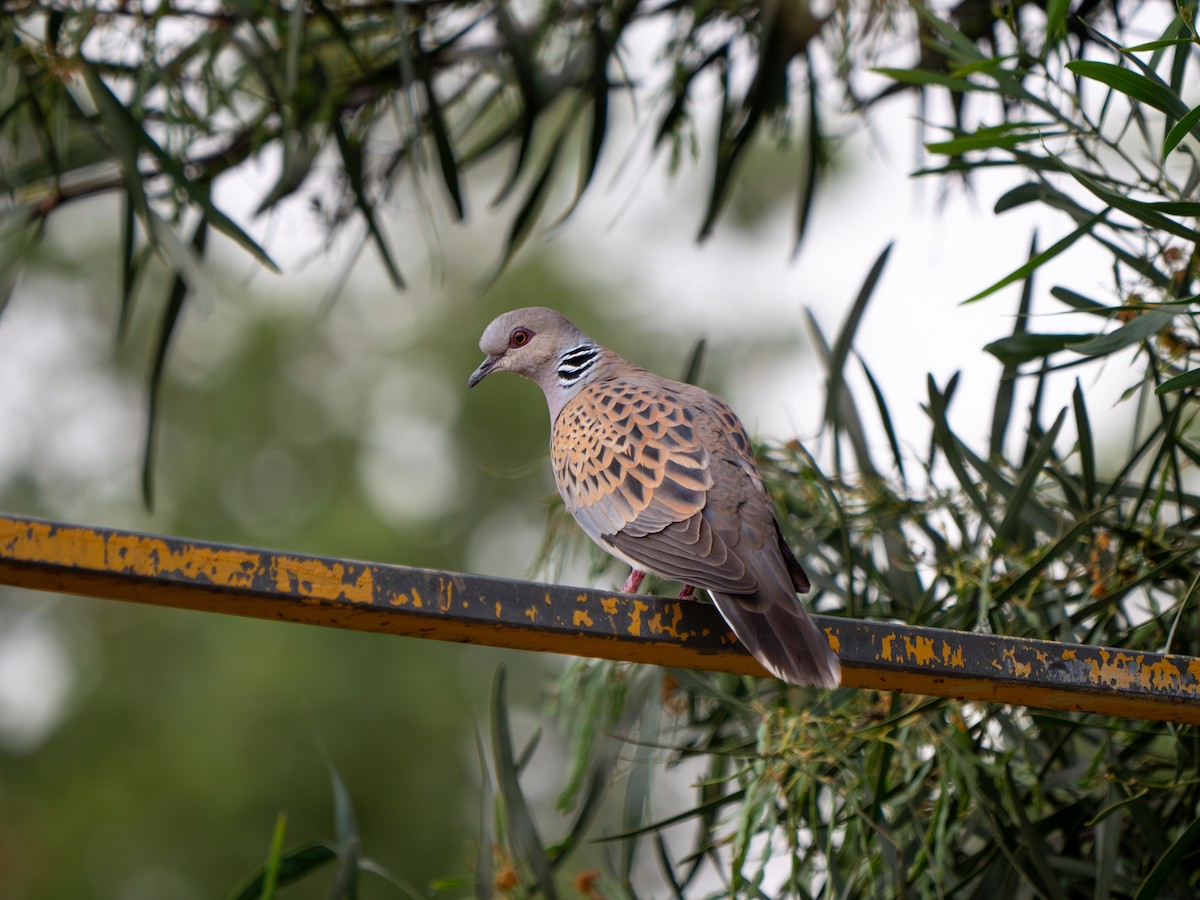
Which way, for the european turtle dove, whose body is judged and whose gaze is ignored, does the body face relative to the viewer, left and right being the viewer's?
facing away from the viewer and to the left of the viewer

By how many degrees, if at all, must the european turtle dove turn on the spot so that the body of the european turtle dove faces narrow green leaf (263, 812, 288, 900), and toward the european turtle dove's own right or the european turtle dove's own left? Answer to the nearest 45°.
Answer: approximately 45° to the european turtle dove's own left
